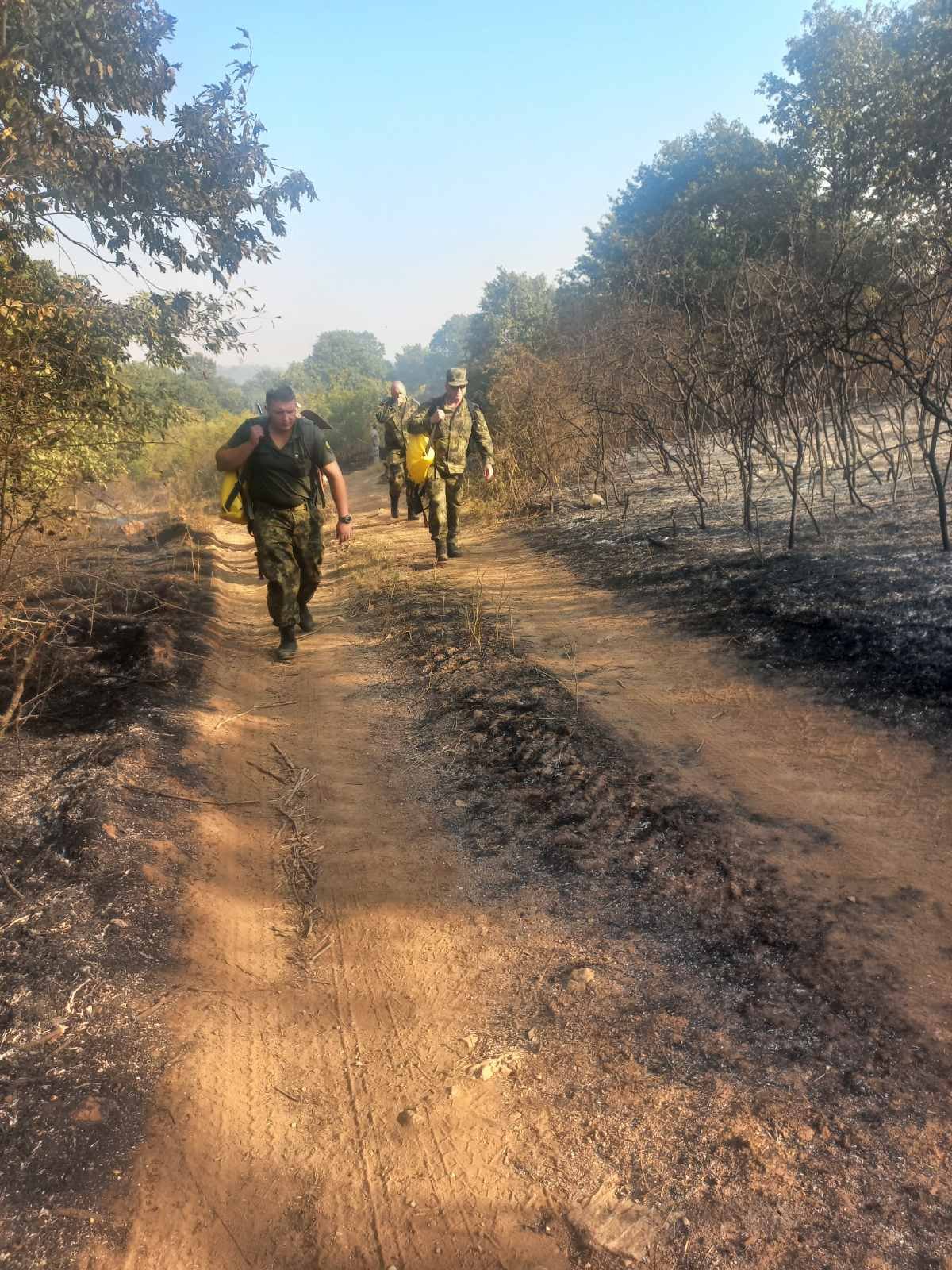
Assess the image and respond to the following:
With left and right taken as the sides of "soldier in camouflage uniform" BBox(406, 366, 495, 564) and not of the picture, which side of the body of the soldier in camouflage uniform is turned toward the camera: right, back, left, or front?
front

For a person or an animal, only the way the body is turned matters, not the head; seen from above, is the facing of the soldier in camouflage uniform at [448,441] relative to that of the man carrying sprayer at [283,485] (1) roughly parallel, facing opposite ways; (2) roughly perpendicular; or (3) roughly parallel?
roughly parallel

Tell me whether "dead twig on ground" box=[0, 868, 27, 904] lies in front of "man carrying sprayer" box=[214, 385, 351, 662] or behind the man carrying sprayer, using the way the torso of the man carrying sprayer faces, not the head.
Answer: in front

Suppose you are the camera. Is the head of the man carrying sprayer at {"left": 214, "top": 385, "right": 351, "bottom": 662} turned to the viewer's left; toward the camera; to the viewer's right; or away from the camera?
toward the camera

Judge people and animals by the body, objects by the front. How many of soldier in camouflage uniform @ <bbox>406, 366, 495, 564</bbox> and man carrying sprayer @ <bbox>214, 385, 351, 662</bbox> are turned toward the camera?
2

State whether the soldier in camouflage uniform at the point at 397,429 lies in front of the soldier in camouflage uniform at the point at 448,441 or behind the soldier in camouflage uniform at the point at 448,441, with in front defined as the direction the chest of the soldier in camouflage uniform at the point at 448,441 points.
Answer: behind

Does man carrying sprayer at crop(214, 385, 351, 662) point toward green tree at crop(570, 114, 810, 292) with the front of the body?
no

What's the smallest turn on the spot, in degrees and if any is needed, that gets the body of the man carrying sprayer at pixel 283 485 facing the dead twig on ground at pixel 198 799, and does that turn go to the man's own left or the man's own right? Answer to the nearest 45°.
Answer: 0° — they already face it

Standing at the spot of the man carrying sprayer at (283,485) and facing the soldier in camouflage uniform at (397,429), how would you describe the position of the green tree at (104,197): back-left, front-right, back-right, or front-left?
front-left

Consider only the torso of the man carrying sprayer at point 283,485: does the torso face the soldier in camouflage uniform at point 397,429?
no

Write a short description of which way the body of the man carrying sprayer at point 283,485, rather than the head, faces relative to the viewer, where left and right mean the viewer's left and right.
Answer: facing the viewer

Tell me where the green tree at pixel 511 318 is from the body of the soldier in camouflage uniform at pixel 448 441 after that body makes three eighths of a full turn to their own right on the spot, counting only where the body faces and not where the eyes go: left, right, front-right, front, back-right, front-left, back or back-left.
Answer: front-right
